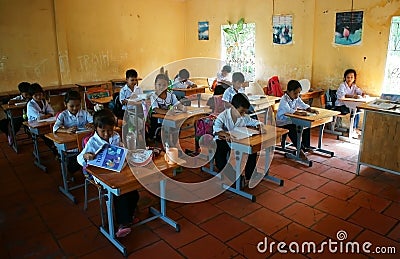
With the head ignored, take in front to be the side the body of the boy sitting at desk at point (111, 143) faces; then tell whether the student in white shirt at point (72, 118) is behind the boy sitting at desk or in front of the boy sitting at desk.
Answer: behind

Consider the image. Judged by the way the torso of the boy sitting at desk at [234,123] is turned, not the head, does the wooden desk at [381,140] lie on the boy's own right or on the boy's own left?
on the boy's own left

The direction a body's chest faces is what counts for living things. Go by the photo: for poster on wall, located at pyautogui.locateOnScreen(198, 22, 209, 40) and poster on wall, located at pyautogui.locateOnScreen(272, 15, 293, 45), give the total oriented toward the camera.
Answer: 2

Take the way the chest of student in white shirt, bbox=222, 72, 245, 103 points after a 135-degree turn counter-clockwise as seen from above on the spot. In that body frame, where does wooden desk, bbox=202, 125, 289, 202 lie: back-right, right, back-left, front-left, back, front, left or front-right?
back

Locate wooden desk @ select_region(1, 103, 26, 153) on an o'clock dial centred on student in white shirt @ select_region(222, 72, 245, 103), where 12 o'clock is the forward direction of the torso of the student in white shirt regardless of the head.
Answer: The wooden desk is roughly at 4 o'clock from the student in white shirt.

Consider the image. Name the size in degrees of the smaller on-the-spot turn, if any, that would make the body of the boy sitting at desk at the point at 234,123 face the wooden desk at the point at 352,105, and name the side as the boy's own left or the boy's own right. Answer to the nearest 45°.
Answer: approximately 90° to the boy's own left

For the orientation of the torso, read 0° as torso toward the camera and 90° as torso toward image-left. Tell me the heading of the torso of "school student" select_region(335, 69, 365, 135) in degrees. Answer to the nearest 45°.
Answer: approximately 315°

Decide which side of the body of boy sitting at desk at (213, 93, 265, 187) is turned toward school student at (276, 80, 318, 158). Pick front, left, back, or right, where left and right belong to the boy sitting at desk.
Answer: left

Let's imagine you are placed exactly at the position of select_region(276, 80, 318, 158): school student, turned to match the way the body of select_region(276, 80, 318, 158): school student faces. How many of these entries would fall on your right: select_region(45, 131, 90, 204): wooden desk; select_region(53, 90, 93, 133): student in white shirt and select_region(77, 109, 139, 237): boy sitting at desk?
3

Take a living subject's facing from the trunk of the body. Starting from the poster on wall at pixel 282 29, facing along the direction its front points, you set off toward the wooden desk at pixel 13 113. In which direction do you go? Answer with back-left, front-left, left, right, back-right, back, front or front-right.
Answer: front-right

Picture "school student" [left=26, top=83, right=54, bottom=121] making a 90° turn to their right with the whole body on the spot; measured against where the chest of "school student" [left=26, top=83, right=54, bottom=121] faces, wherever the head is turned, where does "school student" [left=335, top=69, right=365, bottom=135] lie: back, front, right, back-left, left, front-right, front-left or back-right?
back-left

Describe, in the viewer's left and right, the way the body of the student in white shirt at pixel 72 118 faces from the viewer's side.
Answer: facing the viewer and to the right of the viewer
